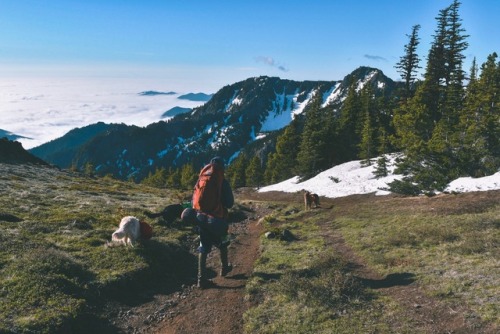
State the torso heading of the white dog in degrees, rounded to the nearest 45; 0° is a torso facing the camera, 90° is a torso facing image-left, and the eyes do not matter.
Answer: approximately 45°

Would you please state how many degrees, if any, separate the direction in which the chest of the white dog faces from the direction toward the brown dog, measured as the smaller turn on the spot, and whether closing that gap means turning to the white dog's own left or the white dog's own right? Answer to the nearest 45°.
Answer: approximately 180°
